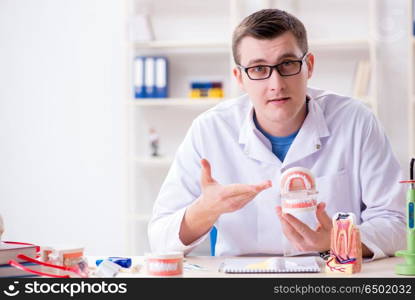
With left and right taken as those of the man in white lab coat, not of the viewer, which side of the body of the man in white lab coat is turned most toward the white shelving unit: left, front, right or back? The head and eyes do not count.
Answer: back

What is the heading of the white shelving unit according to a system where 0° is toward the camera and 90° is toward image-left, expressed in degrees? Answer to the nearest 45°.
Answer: approximately 0°

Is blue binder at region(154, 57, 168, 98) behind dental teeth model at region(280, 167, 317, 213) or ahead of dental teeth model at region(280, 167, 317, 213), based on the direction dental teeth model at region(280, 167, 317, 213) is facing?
behind

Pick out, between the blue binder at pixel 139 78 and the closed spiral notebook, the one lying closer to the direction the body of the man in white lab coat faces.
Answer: the closed spiral notebook

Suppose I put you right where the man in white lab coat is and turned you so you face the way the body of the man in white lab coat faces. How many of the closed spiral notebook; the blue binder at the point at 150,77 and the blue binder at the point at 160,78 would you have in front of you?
1

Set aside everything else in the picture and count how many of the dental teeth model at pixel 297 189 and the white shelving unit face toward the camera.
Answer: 2

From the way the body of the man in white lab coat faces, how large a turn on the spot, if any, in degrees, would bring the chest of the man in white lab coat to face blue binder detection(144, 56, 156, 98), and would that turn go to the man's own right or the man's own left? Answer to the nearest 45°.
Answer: approximately 180°

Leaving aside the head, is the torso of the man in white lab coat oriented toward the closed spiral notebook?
yes
